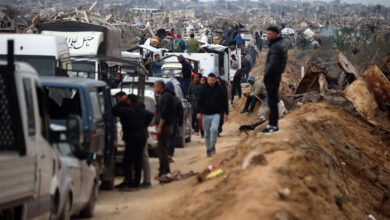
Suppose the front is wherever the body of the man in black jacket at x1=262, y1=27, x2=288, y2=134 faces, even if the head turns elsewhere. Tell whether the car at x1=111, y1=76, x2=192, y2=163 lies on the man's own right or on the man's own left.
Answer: on the man's own right

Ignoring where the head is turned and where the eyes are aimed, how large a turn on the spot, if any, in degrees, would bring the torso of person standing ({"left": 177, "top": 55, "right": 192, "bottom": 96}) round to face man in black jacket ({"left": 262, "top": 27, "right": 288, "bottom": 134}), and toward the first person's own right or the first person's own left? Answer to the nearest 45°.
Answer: approximately 90° to the first person's own left

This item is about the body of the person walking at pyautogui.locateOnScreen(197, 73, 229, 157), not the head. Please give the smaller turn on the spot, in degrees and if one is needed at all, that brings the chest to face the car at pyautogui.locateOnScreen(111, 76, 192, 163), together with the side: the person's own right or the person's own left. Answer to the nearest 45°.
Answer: approximately 135° to the person's own right

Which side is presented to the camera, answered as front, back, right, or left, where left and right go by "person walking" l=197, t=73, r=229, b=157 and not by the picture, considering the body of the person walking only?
front
